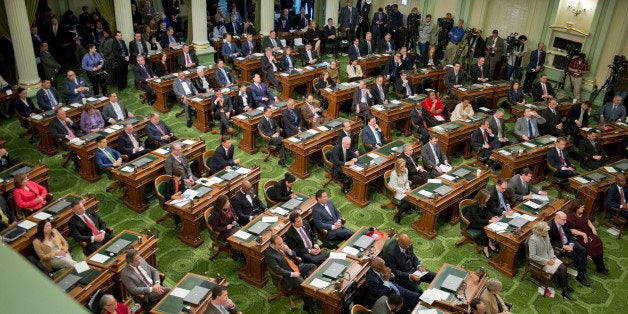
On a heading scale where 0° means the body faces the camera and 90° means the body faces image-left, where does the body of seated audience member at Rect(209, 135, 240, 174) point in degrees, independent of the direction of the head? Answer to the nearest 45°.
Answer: approximately 315°

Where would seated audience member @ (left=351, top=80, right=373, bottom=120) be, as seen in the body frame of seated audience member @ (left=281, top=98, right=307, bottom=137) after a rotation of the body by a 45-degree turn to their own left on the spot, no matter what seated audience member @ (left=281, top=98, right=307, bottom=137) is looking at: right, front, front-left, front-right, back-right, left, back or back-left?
front-left

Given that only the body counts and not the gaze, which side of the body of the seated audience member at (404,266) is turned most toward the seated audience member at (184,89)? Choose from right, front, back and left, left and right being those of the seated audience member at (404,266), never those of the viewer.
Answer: back

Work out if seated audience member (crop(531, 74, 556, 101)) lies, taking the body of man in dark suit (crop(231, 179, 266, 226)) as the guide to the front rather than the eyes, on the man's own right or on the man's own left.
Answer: on the man's own left

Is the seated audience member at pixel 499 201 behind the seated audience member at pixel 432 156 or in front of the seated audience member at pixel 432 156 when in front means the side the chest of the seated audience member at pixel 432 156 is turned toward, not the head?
in front

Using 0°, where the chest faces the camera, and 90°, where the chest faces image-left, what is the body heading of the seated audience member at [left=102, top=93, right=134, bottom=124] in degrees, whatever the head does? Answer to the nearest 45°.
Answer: approximately 315°

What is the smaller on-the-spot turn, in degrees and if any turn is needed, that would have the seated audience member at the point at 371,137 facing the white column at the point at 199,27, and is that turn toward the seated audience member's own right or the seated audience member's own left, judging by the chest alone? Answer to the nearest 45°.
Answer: approximately 180°

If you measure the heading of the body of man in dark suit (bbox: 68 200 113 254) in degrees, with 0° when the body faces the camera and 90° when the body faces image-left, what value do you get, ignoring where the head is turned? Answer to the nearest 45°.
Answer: approximately 315°
